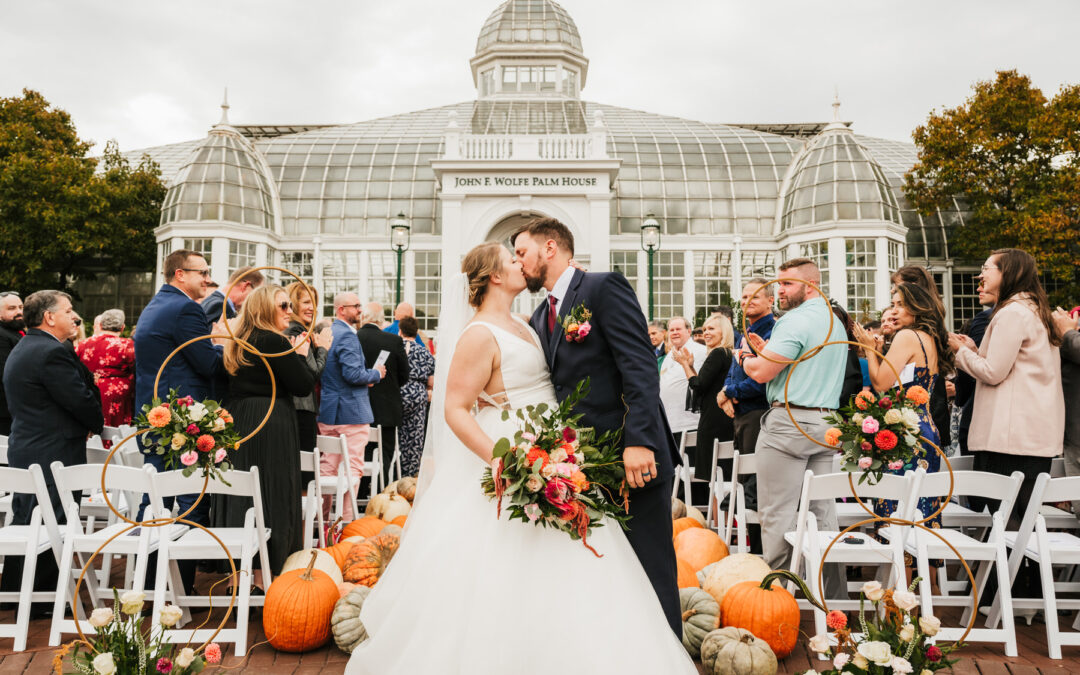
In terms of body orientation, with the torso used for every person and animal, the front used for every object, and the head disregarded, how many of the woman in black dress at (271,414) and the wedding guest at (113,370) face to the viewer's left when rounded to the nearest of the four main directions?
0

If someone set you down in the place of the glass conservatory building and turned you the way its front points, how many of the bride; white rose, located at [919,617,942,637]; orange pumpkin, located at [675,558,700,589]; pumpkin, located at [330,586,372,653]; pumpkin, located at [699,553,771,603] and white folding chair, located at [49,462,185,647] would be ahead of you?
6

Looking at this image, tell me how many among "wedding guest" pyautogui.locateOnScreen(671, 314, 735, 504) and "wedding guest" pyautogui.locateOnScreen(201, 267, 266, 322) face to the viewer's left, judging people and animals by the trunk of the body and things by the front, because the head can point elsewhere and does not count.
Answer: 1

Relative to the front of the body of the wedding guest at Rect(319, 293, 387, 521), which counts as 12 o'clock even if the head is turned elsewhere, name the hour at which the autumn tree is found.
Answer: The autumn tree is roughly at 11 o'clock from the wedding guest.

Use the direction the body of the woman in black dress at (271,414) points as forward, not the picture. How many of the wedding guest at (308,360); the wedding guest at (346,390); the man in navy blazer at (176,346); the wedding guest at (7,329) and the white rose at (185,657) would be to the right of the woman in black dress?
1

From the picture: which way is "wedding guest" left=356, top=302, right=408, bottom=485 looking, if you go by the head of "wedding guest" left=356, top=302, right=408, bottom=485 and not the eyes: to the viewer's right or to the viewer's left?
to the viewer's right

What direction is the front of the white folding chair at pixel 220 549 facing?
away from the camera

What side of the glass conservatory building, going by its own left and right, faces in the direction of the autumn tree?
left

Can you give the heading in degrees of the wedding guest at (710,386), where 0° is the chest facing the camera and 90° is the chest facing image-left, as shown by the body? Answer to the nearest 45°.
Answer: approximately 90°

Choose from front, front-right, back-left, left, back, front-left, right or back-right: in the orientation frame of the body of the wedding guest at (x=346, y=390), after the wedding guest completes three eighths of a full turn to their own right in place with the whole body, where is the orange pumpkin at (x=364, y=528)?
front-left

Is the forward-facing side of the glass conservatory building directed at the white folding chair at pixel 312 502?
yes

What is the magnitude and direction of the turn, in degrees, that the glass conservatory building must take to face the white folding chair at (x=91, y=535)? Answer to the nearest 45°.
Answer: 0° — it already faces it

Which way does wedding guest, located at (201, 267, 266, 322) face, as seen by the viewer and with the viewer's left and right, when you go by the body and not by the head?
facing to the right of the viewer

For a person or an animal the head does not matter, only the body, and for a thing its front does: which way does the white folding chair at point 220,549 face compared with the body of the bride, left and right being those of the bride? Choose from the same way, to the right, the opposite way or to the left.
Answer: to the left

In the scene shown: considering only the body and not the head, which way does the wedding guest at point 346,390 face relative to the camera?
to the viewer's right

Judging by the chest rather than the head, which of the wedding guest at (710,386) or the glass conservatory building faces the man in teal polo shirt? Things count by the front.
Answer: the glass conservatory building

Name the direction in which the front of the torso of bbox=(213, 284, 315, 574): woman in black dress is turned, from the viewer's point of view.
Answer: to the viewer's right
